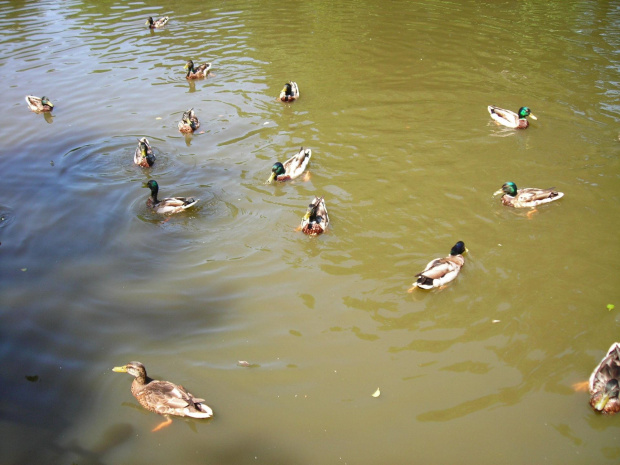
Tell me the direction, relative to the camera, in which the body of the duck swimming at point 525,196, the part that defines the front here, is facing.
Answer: to the viewer's left

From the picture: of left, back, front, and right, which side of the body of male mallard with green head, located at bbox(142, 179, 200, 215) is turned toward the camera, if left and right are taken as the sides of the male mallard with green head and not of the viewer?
left

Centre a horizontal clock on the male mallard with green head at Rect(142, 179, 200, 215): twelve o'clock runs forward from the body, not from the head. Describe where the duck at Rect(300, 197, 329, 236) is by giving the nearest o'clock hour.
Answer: The duck is roughly at 7 o'clock from the male mallard with green head.

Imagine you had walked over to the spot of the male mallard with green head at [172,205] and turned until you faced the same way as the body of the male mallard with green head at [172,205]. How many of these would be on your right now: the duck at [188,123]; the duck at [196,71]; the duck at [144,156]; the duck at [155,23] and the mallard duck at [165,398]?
4

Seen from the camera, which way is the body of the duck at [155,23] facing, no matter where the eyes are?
to the viewer's left

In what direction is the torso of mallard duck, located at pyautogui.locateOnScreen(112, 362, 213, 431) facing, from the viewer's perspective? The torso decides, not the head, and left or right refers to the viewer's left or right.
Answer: facing to the left of the viewer

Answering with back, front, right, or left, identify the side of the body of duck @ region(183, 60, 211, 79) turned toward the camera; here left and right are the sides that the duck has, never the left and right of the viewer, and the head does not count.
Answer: left
